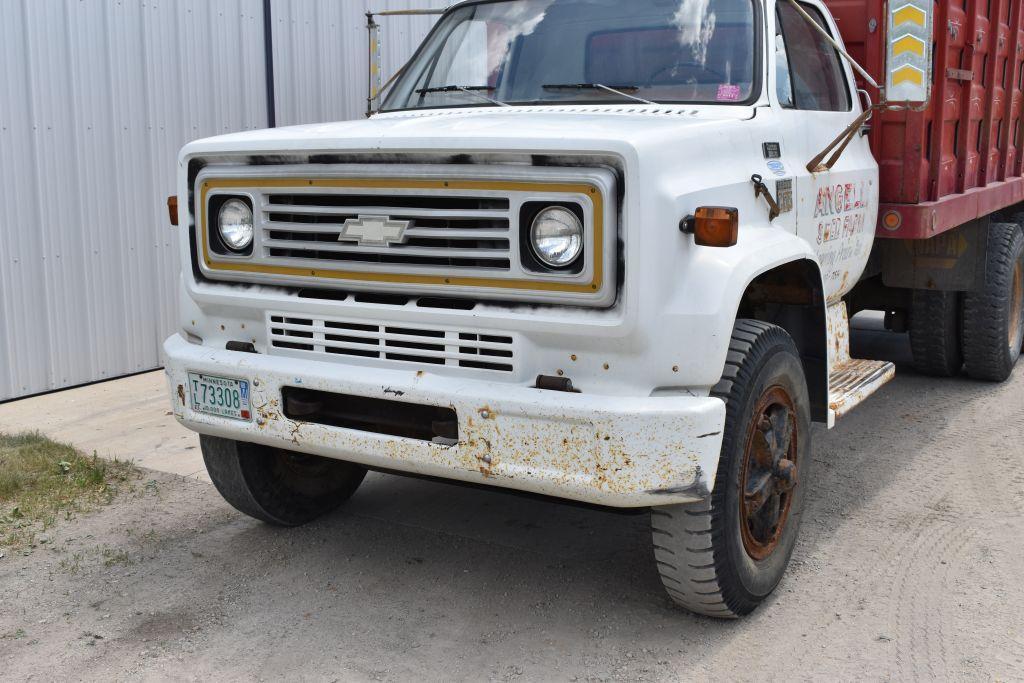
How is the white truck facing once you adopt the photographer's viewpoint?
facing the viewer and to the left of the viewer
